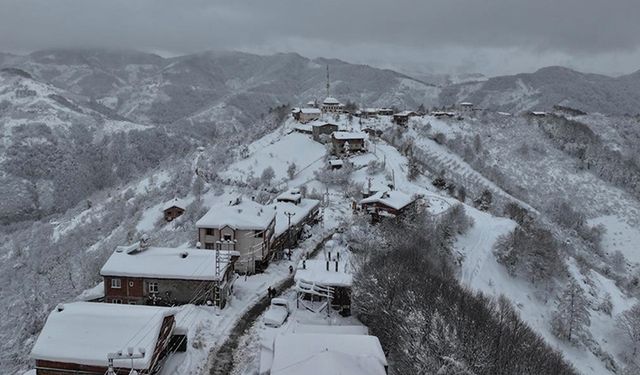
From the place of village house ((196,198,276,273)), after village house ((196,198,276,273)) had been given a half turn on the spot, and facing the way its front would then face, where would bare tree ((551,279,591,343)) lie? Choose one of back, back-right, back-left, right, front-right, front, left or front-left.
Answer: right

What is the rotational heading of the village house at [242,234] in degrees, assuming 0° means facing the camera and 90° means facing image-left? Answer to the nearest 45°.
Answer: approximately 0°

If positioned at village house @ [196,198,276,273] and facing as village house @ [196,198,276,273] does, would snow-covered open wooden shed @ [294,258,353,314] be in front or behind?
in front

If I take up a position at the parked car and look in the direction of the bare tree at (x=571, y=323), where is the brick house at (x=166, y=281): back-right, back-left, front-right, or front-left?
back-left

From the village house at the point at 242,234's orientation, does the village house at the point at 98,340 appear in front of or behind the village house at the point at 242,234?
in front

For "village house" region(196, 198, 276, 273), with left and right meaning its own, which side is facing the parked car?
front
